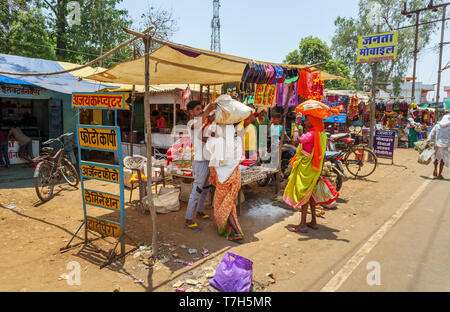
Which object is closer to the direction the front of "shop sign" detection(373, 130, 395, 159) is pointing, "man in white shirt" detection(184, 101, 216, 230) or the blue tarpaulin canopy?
the man in white shirt

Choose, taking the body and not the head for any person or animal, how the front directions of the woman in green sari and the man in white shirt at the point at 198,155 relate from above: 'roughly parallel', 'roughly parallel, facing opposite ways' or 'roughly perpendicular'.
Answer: roughly parallel, facing opposite ways

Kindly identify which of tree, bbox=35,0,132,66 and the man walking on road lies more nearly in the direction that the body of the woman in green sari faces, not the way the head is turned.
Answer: the tree

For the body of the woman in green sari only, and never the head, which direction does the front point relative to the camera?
to the viewer's left

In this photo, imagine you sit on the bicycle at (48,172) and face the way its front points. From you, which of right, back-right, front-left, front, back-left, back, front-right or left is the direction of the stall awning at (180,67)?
right

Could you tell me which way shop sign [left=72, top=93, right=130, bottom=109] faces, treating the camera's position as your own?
facing the viewer

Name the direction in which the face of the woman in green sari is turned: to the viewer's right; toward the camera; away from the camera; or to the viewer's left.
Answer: to the viewer's left

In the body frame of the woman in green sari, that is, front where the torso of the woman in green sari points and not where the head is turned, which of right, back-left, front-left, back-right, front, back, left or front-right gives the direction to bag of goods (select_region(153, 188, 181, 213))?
front

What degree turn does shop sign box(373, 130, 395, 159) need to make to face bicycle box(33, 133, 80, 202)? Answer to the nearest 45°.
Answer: approximately 45° to its right

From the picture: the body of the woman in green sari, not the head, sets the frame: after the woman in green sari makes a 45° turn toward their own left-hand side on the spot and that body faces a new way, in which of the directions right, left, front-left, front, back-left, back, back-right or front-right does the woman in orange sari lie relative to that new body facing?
front

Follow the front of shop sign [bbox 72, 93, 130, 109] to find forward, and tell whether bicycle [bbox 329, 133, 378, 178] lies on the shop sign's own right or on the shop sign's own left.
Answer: on the shop sign's own left

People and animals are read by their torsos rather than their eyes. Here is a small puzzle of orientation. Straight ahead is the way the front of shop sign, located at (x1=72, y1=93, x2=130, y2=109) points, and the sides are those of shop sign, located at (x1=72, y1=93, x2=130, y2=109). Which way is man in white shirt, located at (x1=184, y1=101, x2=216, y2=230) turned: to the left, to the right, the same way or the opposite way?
to the left

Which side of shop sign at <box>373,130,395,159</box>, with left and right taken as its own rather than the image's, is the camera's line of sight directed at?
front

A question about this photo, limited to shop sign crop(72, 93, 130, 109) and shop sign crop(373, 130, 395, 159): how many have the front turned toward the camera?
2
